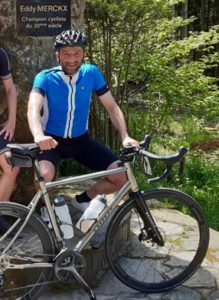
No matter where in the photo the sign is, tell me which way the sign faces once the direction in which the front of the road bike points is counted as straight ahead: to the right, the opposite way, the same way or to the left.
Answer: to the right

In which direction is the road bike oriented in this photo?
to the viewer's right

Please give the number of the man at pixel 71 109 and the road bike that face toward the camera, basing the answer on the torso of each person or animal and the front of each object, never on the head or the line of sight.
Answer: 1
